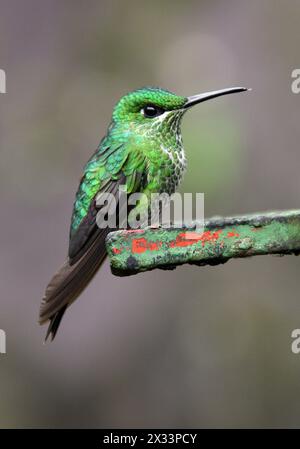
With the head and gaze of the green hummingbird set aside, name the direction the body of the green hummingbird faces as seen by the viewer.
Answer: to the viewer's right
